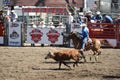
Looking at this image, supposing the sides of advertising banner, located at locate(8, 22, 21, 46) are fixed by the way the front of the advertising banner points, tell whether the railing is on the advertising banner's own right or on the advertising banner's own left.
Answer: on the advertising banner's own left

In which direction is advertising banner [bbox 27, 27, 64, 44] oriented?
toward the camera

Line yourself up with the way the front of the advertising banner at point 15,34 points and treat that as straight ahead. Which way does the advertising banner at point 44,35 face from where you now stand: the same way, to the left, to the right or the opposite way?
the same way

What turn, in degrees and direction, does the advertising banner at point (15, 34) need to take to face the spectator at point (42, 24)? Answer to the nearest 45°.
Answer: approximately 90° to its left

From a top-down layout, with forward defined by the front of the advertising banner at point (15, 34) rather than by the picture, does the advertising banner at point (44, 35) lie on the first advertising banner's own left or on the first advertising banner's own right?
on the first advertising banner's own left

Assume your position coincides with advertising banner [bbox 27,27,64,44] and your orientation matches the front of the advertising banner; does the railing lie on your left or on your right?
on your left

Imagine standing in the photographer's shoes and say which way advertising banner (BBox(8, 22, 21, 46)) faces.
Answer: facing the viewer

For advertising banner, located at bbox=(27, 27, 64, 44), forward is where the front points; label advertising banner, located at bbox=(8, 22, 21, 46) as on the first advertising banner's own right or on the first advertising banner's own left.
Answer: on the first advertising banner's own right

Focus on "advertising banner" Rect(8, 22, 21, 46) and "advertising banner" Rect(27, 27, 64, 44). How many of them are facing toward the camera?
2
